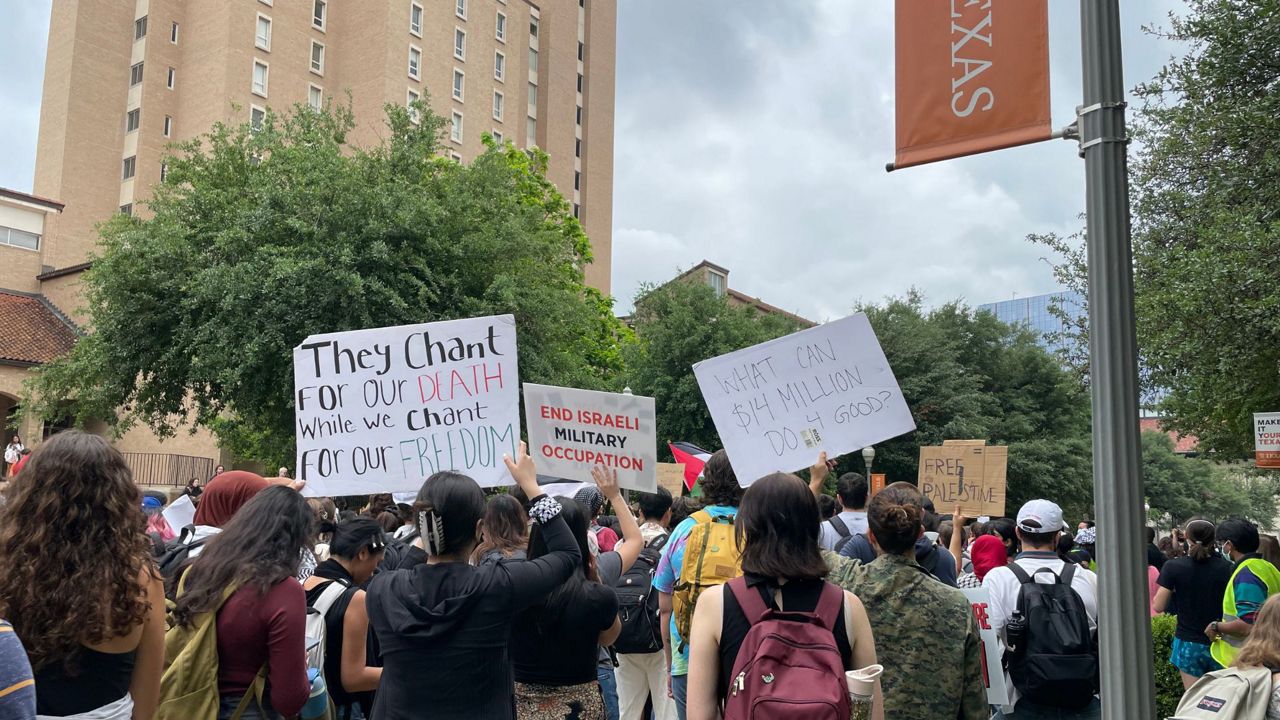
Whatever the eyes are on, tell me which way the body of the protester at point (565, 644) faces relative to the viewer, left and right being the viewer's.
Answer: facing away from the viewer

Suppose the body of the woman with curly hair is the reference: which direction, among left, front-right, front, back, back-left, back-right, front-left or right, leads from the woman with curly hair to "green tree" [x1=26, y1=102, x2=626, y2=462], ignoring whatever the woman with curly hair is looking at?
front

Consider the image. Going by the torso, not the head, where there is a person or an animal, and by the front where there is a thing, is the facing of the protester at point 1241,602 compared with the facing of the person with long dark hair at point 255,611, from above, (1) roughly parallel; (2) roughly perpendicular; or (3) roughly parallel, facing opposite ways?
roughly perpendicular

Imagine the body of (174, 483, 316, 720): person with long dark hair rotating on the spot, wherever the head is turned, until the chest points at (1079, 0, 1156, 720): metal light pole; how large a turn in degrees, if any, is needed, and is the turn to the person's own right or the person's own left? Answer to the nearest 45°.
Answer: approximately 90° to the person's own right

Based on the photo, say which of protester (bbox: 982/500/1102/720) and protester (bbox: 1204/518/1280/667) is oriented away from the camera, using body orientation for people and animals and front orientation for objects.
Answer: protester (bbox: 982/500/1102/720)

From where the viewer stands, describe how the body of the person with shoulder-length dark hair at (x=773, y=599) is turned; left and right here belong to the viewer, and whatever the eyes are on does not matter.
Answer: facing away from the viewer

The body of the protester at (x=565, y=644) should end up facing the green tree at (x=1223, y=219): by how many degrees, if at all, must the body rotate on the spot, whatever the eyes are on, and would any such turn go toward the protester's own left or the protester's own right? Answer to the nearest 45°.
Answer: approximately 45° to the protester's own right

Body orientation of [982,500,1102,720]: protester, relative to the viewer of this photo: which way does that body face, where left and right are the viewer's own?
facing away from the viewer

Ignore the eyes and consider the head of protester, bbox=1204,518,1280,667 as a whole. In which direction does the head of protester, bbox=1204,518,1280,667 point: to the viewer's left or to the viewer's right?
to the viewer's left

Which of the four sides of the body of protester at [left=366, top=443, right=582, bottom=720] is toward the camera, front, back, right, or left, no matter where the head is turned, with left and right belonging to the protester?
back

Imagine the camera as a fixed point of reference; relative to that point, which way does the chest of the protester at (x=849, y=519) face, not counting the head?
away from the camera

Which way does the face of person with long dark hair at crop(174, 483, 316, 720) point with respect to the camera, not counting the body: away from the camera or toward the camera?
away from the camera

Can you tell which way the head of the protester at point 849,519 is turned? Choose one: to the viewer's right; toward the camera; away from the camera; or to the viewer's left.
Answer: away from the camera

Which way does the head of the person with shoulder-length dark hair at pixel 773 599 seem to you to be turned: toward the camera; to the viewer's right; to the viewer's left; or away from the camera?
away from the camera

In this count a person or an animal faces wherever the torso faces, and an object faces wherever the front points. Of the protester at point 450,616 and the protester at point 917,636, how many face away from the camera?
2

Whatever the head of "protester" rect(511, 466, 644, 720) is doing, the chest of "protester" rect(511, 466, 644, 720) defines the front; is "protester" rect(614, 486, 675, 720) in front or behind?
in front

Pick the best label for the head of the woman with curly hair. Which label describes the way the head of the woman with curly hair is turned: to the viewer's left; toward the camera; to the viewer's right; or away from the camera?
away from the camera

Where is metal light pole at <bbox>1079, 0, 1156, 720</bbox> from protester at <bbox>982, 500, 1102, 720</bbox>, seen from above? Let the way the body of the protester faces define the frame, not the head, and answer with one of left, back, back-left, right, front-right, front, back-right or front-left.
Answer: back
